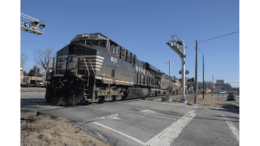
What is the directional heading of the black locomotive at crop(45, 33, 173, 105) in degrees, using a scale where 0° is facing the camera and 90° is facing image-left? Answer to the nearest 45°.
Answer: approximately 45°
